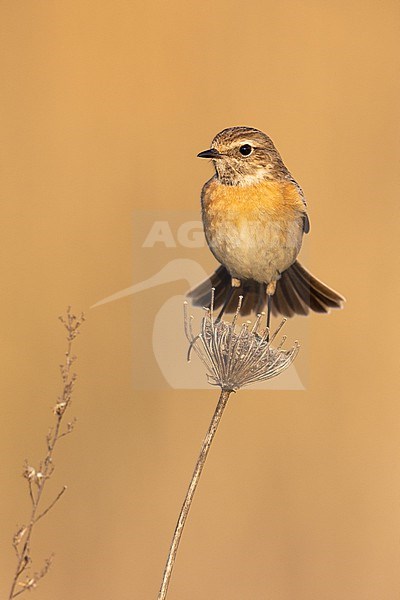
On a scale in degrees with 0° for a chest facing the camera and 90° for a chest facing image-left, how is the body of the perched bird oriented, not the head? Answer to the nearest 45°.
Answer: approximately 0°
